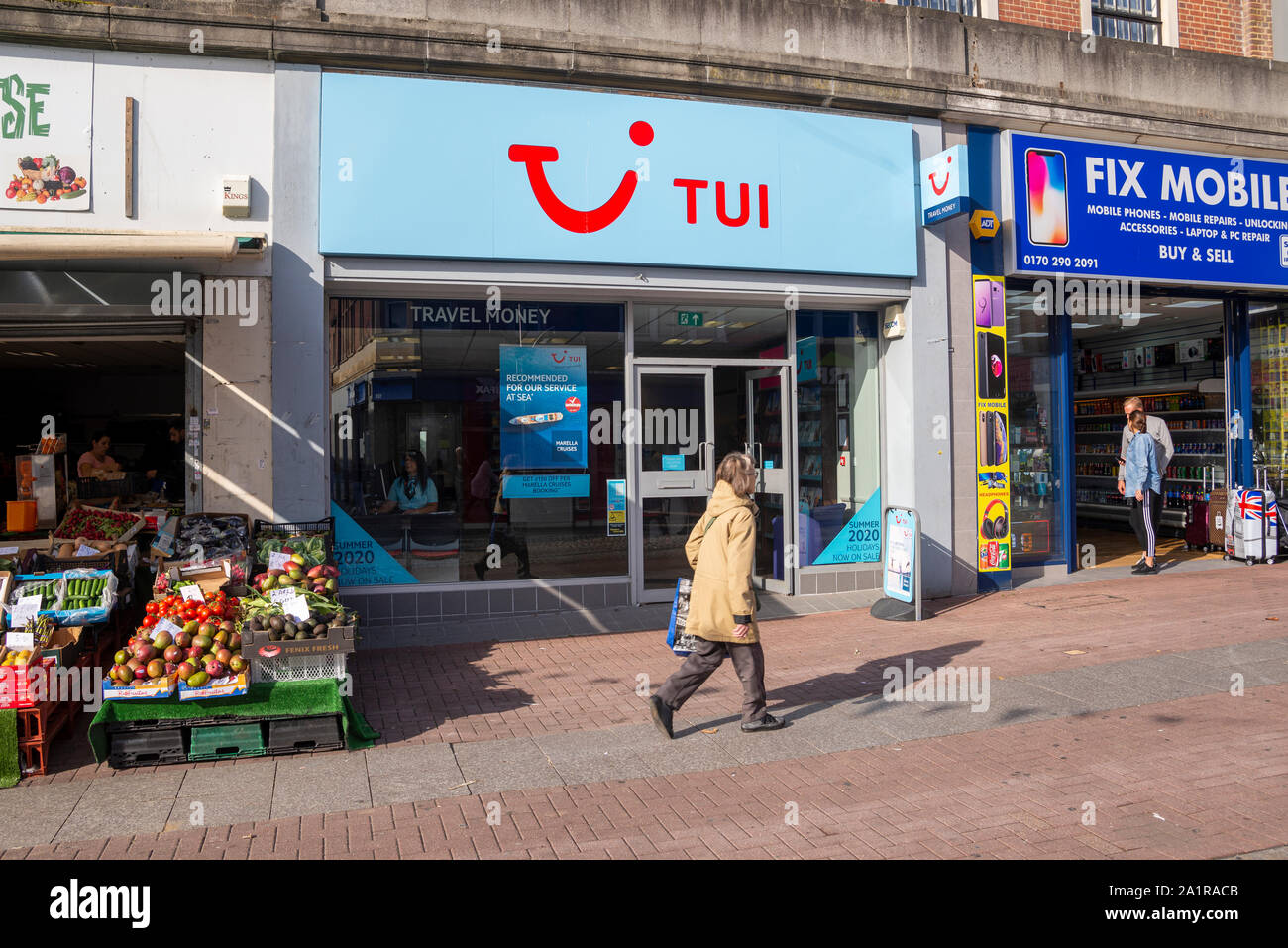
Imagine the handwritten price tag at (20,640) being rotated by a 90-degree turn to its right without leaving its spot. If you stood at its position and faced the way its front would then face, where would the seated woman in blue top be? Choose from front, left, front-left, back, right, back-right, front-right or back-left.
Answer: back-right

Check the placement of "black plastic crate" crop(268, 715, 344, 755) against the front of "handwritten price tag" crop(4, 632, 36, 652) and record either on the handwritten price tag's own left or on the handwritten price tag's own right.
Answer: on the handwritten price tag's own left

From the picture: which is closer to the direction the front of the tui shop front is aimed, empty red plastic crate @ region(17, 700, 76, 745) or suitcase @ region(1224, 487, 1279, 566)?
the empty red plastic crate

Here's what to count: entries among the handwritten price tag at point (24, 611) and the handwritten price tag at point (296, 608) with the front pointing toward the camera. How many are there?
2

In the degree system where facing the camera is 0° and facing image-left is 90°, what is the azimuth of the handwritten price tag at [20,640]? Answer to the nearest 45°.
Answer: approximately 0°

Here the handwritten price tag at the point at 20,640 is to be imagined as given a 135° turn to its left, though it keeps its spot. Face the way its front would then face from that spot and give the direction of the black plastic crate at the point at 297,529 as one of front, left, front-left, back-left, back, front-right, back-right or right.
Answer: front

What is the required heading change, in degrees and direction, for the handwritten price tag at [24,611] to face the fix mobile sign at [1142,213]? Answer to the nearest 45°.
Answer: approximately 90° to its left
